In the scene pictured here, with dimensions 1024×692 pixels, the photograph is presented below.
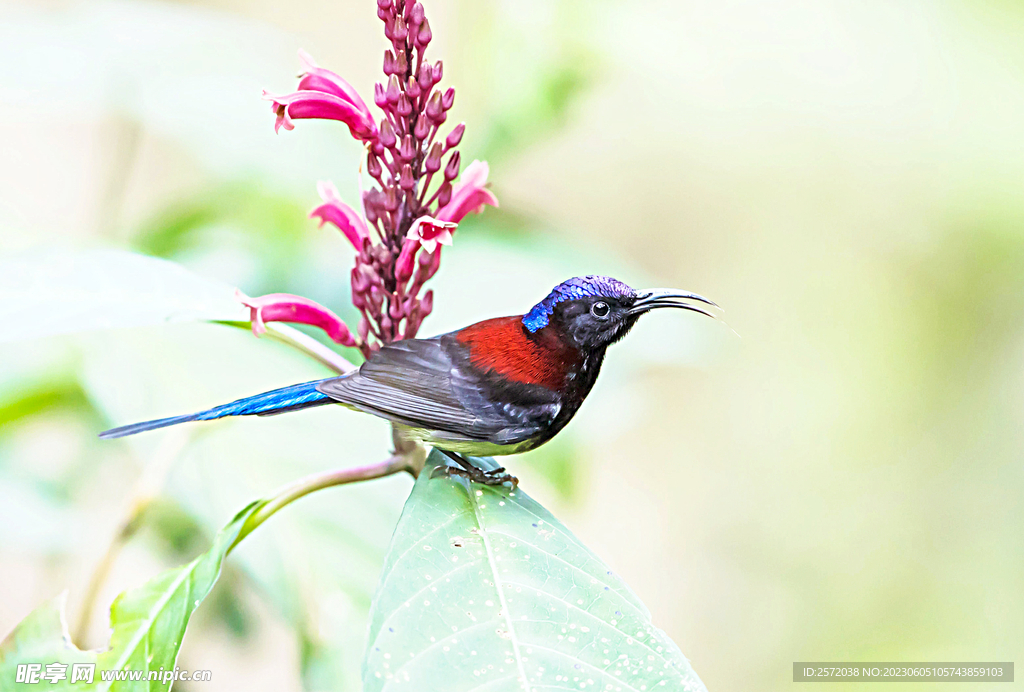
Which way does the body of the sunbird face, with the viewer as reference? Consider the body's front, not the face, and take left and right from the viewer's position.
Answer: facing to the right of the viewer
